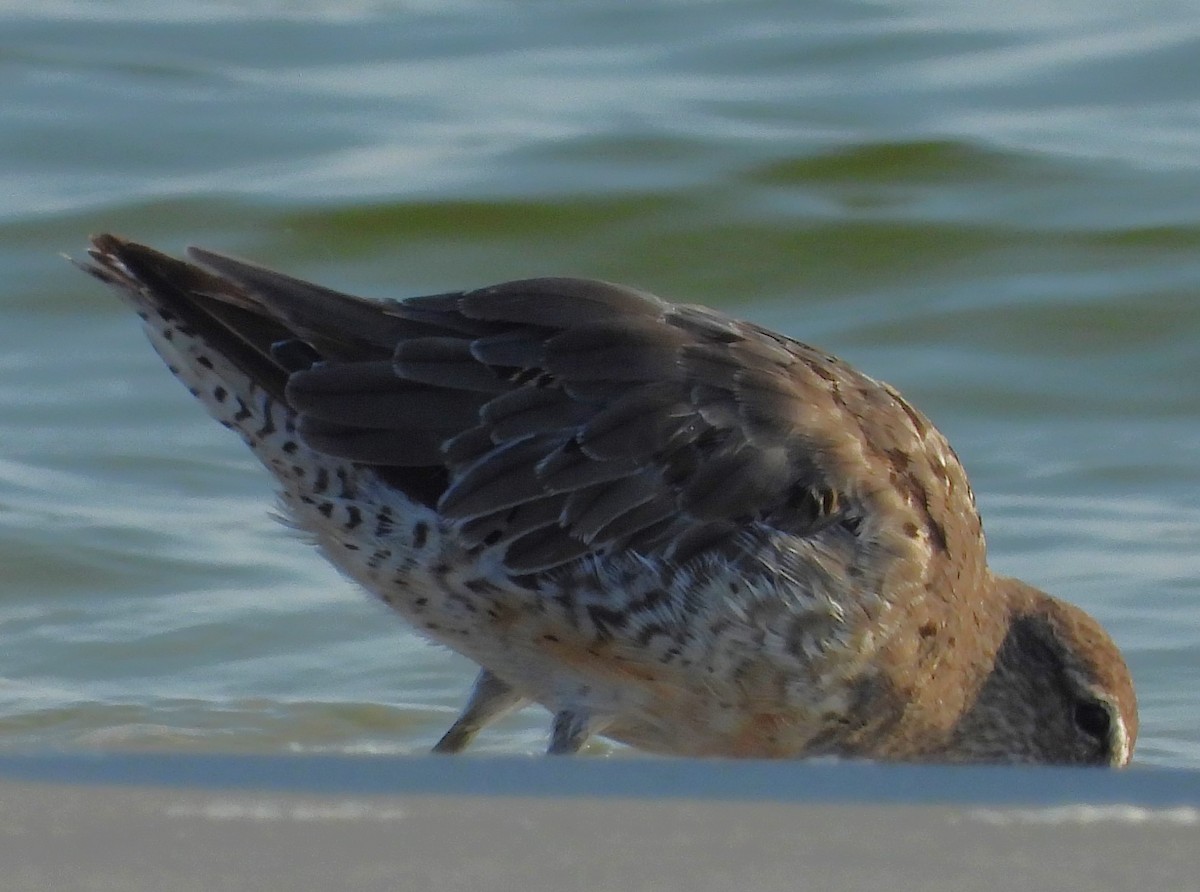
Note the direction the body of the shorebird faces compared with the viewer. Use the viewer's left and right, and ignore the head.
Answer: facing to the right of the viewer
